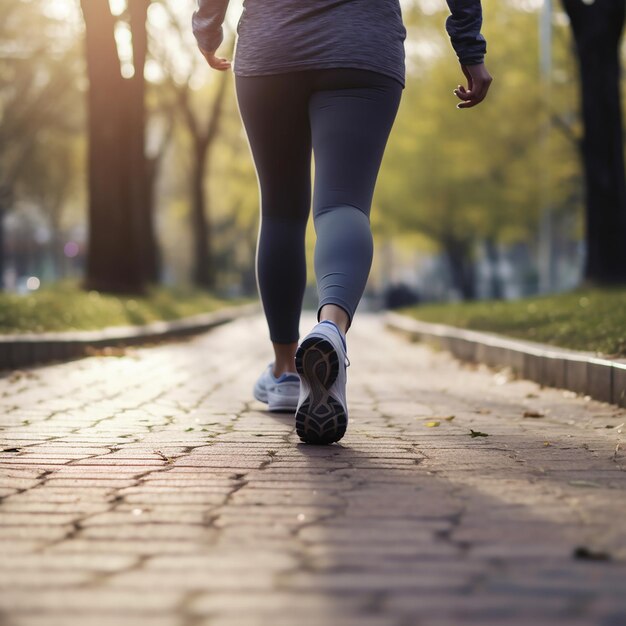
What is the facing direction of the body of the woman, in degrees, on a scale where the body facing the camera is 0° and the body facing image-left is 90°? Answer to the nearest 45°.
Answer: approximately 180°

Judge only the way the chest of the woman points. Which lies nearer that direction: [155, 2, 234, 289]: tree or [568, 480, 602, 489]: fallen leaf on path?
the tree

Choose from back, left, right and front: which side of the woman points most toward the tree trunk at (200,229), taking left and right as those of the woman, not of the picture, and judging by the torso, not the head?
front

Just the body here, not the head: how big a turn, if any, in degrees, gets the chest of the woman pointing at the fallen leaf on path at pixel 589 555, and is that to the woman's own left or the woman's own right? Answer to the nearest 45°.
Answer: approximately 180°

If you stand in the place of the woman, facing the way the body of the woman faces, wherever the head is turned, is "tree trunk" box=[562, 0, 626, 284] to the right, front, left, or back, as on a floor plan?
front

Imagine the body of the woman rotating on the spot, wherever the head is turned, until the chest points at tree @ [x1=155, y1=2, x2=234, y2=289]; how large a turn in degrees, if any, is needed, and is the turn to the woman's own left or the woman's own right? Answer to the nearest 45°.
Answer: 0° — they already face it

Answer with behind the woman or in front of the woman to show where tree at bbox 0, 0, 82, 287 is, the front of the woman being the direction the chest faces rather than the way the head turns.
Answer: in front

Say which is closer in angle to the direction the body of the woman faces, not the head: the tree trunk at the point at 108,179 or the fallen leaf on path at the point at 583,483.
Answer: the tree trunk
